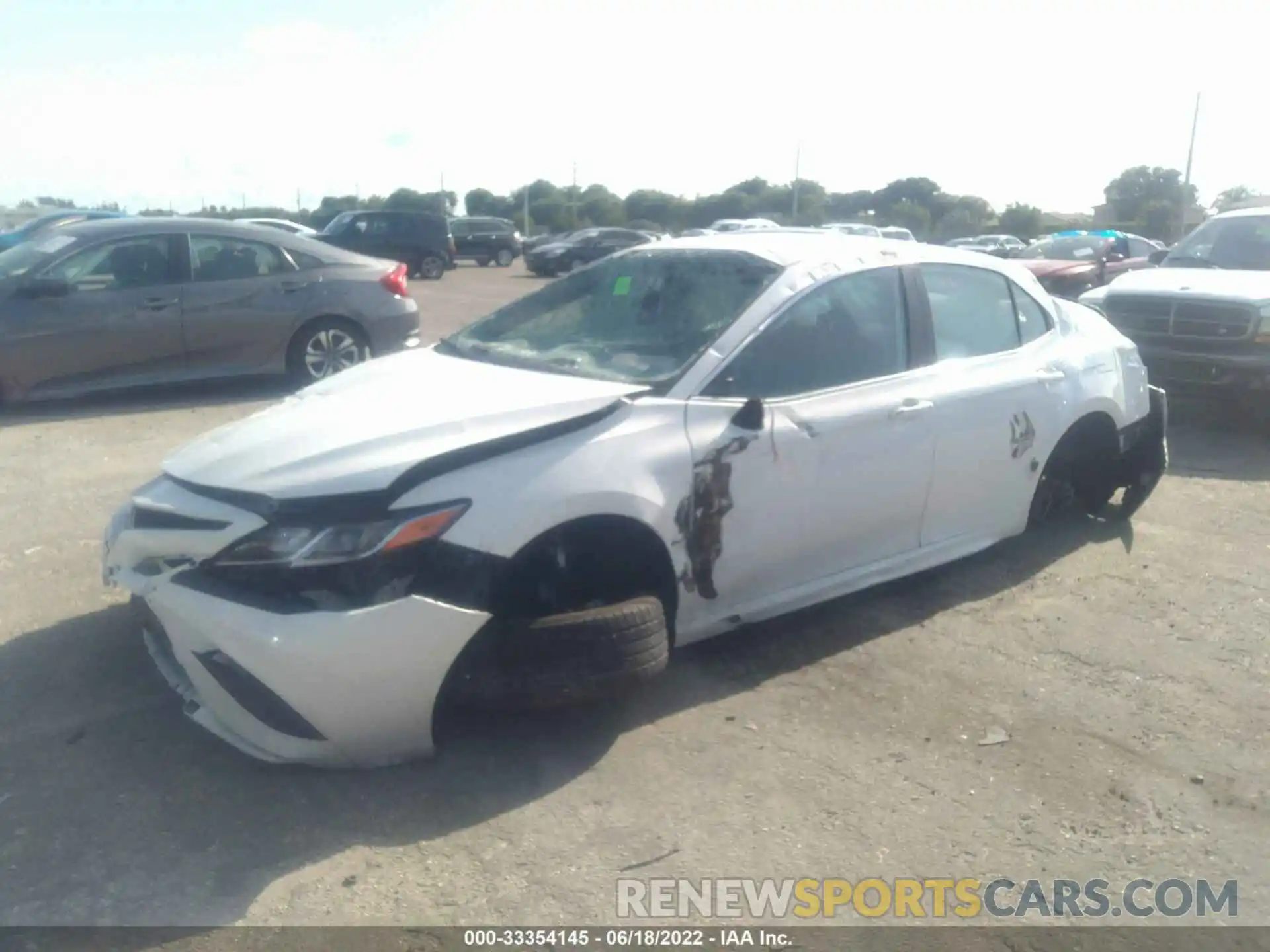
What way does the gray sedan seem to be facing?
to the viewer's left

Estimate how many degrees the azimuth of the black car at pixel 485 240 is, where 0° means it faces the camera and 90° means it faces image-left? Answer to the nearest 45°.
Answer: approximately 90°

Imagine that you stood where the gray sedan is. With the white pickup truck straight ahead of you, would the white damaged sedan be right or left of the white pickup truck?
right

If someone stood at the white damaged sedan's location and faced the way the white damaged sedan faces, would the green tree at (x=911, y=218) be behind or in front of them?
behind

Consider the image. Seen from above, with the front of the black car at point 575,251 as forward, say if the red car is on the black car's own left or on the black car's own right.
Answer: on the black car's own left

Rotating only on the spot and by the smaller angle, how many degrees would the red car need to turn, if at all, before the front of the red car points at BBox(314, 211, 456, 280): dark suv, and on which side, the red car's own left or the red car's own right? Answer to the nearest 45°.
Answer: approximately 45° to the red car's own right

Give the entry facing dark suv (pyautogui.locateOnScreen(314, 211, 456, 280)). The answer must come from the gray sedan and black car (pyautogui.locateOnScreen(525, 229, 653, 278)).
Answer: the black car

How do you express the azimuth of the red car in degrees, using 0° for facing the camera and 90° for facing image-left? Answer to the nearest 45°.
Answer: approximately 45°

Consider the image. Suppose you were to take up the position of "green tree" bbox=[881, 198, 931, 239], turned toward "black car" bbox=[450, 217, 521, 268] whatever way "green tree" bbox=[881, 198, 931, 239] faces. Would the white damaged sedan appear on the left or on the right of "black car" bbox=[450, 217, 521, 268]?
left

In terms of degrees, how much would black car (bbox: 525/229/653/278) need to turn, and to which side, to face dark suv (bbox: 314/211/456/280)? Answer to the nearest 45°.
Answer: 0° — it already faces it

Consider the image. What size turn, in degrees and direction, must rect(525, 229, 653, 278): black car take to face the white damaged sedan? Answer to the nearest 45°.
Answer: approximately 45° to its left
